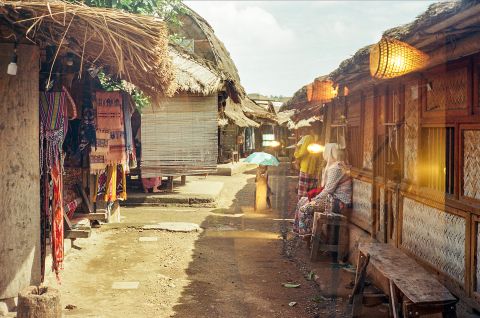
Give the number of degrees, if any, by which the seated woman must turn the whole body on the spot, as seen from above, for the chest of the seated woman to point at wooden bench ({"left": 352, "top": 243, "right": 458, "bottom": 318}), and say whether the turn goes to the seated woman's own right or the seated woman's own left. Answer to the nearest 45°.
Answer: approximately 90° to the seated woman's own left

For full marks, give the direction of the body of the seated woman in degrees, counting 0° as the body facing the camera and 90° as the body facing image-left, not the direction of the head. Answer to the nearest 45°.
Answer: approximately 90°

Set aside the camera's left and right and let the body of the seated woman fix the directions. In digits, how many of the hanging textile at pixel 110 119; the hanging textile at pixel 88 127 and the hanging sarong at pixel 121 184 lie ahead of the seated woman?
3

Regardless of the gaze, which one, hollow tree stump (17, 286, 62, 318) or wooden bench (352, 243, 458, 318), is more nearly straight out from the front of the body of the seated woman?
the hollow tree stump

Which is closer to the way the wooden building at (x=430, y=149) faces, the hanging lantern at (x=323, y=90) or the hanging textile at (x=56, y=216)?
the hanging textile

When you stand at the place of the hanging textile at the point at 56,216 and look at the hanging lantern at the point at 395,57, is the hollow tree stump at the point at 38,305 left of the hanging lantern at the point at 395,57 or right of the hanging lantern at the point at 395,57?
right

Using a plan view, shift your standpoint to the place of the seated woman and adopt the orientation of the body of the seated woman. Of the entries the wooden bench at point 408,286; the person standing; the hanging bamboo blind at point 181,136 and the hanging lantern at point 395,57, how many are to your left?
2

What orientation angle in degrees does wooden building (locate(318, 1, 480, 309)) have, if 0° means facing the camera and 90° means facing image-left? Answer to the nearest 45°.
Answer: approximately 45°

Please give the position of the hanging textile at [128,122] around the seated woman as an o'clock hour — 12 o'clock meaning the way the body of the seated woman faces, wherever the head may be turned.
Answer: The hanging textile is roughly at 12 o'clock from the seated woman.
